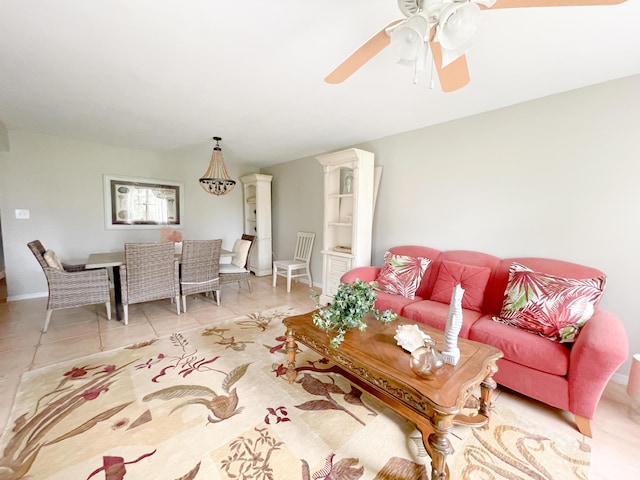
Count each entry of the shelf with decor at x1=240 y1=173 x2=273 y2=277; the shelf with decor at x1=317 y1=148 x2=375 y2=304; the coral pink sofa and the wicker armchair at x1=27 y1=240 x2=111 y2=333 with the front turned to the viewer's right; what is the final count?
1

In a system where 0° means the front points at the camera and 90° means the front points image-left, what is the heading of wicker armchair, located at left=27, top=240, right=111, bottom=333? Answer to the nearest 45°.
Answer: approximately 270°

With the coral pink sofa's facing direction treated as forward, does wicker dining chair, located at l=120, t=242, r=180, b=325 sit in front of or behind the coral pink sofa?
in front

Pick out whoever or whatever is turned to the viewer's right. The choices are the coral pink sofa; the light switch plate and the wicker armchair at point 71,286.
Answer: the wicker armchair

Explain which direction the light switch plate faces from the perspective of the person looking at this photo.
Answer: facing the viewer

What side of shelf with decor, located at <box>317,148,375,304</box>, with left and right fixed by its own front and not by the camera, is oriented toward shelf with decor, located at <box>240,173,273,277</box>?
right

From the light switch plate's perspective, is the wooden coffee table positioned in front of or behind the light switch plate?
in front

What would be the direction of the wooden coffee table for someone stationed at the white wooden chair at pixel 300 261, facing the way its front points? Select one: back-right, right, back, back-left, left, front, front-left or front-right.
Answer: front-left

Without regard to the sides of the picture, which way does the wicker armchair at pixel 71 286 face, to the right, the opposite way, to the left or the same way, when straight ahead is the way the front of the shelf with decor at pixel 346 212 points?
the opposite way

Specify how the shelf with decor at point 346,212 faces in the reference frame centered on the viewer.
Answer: facing the viewer and to the left of the viewer

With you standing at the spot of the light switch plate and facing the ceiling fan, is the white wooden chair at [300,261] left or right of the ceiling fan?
left

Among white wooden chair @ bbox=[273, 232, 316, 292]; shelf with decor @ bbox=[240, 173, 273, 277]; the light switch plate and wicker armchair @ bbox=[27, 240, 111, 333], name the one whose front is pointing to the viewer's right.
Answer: the wicker armchair

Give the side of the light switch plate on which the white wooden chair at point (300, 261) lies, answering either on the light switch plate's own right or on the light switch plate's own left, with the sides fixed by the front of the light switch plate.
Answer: on the light switch plate's own left

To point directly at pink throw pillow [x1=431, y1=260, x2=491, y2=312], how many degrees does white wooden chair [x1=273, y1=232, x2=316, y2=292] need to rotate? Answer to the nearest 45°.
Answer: approximately 90° to its left
